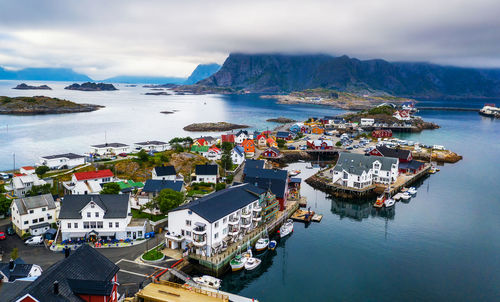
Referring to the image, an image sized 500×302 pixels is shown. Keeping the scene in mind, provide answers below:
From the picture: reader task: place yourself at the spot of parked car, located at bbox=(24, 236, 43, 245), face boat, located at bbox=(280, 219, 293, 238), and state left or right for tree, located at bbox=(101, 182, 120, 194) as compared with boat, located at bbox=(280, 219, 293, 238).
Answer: left

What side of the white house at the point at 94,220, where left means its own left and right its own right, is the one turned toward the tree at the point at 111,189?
back

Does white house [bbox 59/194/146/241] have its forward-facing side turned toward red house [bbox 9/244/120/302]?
yes

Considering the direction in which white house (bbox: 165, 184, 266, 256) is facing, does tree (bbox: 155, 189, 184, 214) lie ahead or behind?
behind

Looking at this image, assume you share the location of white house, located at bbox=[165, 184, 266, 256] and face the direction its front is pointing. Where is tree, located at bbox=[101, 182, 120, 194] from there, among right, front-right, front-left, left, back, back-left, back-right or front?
back

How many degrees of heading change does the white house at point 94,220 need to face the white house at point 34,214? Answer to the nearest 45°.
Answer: approximately 135° to its right

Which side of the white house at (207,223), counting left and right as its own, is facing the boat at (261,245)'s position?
left

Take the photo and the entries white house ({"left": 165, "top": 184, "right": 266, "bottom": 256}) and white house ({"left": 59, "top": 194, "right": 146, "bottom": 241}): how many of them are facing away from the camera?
0

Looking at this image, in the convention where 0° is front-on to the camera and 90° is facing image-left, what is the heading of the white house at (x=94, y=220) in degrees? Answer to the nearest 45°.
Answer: approximately 0°

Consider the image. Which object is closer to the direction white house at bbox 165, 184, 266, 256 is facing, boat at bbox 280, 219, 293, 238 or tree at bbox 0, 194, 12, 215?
the boat

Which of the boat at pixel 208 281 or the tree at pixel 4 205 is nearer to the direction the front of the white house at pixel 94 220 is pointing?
the boat

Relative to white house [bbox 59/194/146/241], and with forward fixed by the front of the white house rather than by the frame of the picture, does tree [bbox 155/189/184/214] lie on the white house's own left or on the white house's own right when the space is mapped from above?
on the white house's own left

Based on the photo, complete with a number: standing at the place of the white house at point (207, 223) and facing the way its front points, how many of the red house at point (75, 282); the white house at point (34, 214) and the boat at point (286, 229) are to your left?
1

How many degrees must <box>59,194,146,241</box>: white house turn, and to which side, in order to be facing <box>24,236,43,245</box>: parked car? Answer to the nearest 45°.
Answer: approximately 90° to its right
